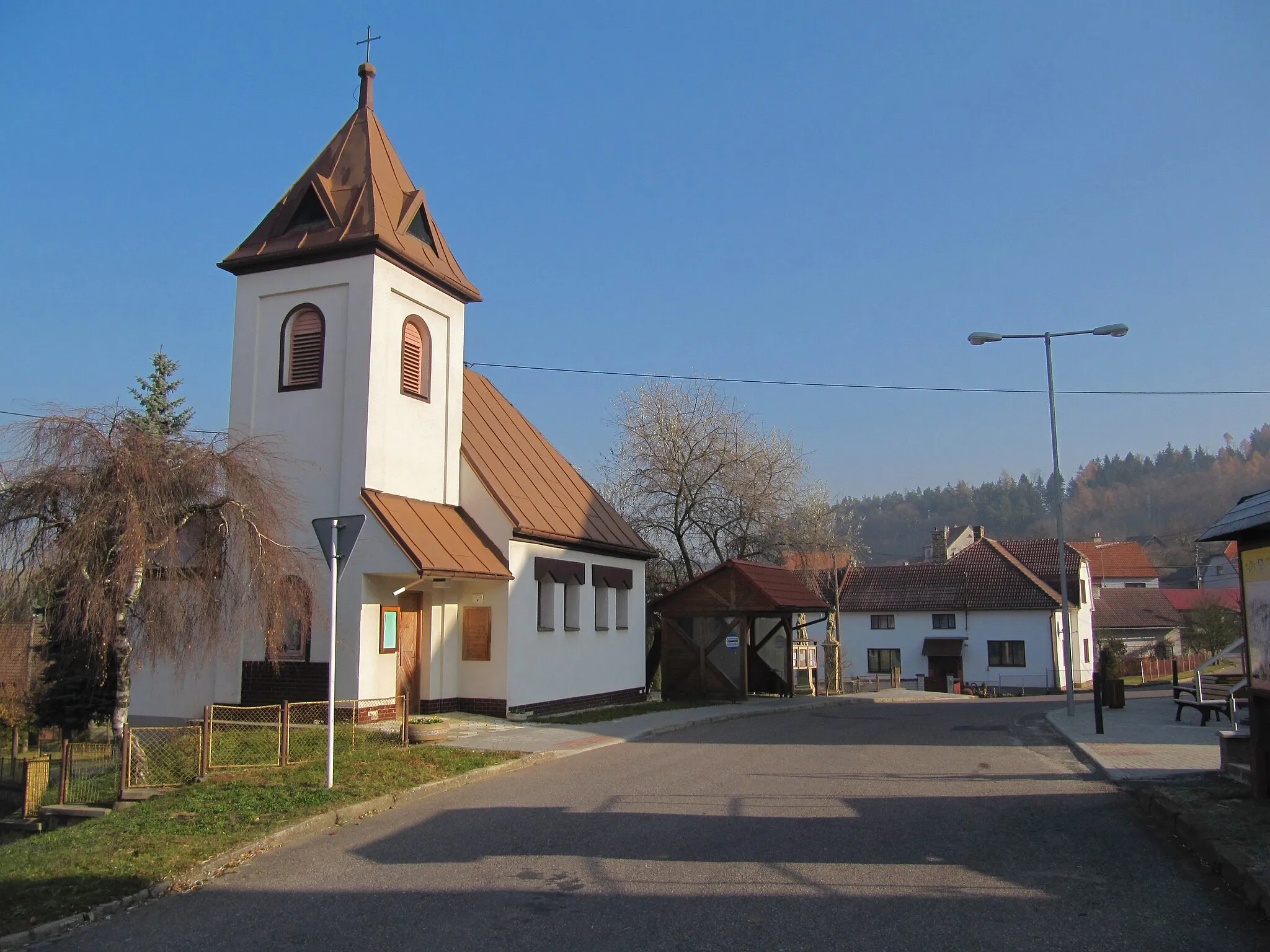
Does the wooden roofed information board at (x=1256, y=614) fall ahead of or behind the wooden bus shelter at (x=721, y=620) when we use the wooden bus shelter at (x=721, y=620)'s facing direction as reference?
ahead

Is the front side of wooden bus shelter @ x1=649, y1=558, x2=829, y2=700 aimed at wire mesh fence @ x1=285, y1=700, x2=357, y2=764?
no

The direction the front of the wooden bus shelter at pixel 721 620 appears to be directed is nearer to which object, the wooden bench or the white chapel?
the wooden bench

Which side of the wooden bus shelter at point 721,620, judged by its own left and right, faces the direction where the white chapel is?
right

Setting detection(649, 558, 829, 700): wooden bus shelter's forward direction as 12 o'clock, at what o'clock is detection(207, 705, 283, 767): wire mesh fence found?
The wire mesh fence is roughly at 2 o'clock from the wooden bus shelter.

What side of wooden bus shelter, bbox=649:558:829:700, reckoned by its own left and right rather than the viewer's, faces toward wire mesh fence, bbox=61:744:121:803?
right

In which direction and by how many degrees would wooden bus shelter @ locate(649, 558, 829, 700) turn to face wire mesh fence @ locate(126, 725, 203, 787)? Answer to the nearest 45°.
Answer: approximately 45° to its right

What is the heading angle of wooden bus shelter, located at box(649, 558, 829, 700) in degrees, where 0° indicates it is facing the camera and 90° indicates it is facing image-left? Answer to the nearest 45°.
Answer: approximately 315°

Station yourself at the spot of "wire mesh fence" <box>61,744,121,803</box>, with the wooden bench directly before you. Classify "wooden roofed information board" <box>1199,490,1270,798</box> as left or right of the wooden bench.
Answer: right

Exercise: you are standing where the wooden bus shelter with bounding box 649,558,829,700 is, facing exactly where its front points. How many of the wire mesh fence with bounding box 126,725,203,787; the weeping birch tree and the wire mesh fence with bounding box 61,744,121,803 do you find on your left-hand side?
0

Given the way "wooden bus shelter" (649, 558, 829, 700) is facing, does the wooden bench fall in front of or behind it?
in front
